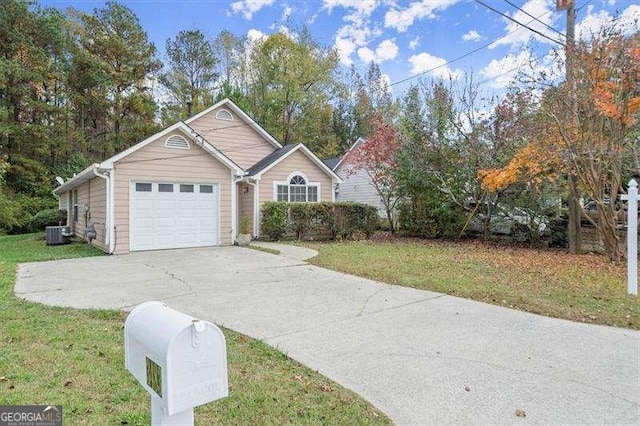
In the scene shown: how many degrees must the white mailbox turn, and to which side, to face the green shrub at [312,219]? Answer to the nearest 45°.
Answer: approximately 135° to its left

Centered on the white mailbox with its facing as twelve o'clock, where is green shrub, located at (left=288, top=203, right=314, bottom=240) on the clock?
The green shrub is roughly at 8 o'clock from the white mailbox.

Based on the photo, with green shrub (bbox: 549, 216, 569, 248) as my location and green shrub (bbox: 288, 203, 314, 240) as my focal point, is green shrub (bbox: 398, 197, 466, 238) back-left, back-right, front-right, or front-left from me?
front-right

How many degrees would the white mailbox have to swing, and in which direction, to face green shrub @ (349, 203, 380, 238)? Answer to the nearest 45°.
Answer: approximately 90° to its left

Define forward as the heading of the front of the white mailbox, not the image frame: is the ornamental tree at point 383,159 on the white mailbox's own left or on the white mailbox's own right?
on the white mailbox's own left

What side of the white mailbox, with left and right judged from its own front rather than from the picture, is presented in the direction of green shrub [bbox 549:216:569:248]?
left

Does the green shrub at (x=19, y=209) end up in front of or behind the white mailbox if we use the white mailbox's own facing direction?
behind

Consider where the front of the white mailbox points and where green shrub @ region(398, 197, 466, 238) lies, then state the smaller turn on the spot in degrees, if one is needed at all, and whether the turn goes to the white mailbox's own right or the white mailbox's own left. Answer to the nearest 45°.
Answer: approximately 90° to the white mailbox's own left

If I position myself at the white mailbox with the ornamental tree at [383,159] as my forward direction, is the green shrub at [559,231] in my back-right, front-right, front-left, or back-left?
front-right

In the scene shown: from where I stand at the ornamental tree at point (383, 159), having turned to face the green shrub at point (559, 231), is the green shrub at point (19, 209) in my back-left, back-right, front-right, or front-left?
back-right

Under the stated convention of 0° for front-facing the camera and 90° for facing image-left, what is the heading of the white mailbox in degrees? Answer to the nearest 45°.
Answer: approximately 315°
